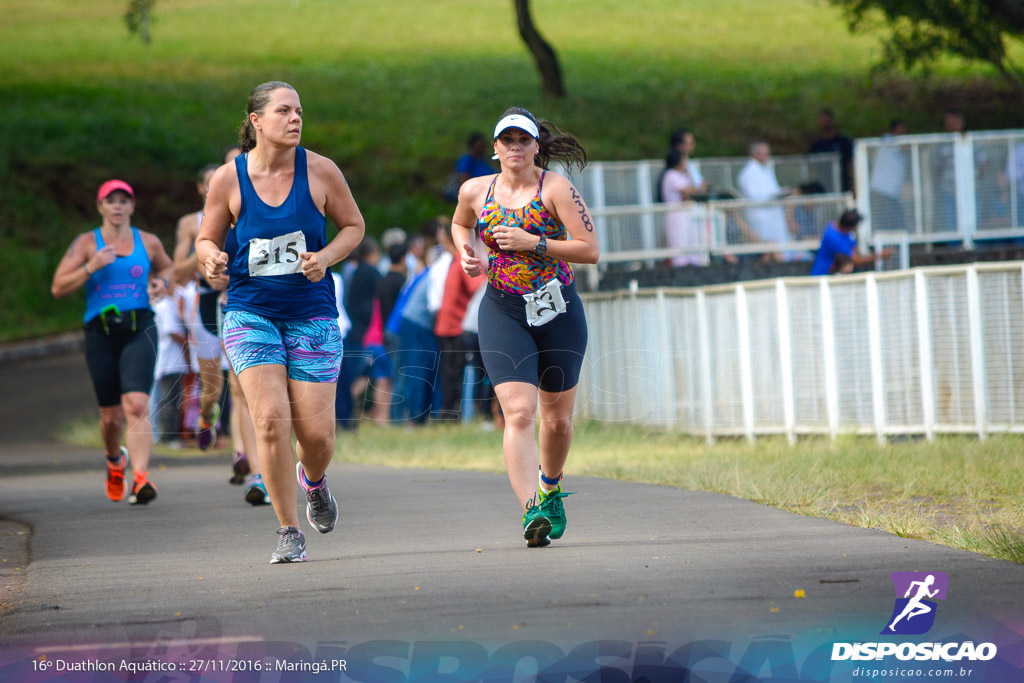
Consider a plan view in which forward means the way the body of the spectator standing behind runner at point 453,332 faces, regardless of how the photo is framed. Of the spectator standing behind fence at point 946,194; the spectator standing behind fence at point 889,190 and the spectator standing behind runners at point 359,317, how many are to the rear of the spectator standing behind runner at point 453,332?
2

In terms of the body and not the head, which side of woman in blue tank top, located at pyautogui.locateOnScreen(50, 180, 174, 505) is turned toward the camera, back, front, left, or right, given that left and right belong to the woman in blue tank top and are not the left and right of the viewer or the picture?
front

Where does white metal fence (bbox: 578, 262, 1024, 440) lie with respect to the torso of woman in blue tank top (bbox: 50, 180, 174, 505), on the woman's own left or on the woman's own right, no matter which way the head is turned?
on the woman's own left

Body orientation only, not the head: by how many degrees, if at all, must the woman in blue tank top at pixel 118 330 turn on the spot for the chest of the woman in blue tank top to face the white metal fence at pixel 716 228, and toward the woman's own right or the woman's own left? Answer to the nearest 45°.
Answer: approximately 135° to the woman's own left

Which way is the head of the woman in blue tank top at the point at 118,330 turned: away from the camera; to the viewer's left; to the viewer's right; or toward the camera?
toward the camera

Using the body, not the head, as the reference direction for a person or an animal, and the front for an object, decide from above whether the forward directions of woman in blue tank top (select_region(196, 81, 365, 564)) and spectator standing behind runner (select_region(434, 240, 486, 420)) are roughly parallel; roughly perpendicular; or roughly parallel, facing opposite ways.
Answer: roughly perpendicular

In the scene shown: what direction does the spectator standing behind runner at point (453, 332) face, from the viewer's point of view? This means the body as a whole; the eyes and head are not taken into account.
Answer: to the viewer's left

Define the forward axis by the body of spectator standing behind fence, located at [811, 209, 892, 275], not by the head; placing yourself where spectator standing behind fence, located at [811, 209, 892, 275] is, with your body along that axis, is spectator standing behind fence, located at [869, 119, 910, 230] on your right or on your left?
on your left

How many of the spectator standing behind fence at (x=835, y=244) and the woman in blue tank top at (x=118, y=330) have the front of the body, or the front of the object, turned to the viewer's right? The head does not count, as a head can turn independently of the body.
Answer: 1

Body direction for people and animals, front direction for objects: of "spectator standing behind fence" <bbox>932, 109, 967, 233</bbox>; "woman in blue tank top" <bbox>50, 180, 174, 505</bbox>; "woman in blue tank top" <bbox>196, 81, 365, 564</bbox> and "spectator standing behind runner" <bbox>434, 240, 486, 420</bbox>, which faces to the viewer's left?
"spectator standing behind runner" <bbox>434, 240, 486, 420</bbox>

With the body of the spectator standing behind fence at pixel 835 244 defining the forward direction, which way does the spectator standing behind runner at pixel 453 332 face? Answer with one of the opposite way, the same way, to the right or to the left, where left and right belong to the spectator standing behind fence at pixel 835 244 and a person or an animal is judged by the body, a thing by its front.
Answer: the opposite way

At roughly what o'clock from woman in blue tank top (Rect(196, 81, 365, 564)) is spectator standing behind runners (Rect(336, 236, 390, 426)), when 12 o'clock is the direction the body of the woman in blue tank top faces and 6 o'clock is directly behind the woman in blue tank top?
The spectator standing behind runners is roughly at 6 o'clock from the woman in blue tank top.

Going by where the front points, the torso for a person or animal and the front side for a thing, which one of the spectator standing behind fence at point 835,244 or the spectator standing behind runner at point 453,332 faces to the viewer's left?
the spectator standing behind runner at point 453,332

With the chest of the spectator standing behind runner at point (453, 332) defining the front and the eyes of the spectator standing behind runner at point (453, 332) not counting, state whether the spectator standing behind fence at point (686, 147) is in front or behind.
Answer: behind
